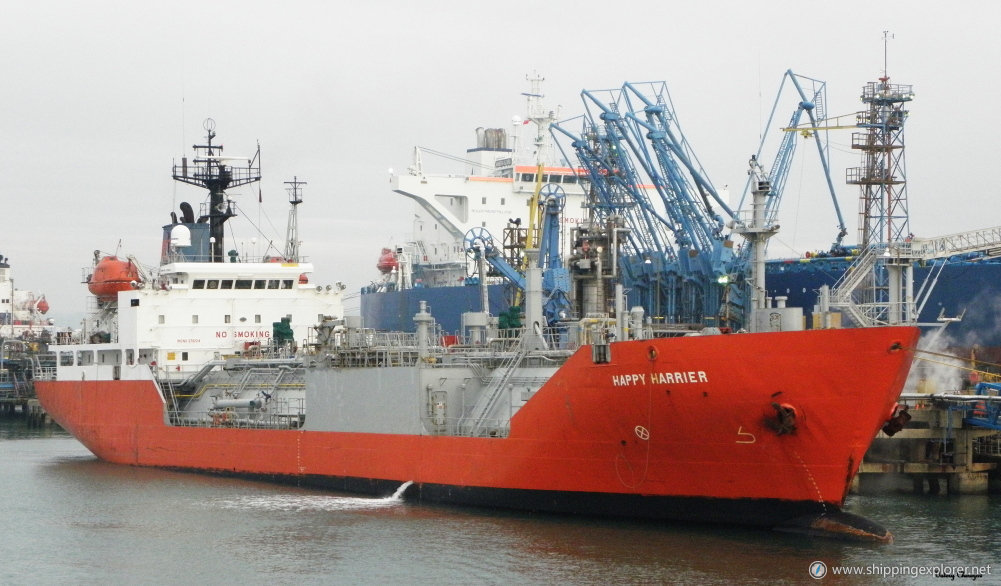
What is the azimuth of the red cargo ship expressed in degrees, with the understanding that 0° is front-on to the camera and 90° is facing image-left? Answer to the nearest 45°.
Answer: approximately 315°
